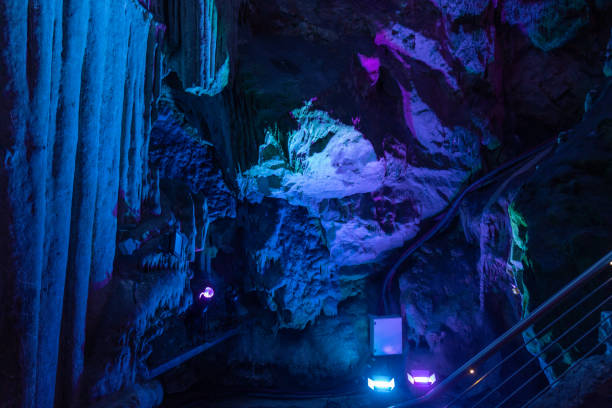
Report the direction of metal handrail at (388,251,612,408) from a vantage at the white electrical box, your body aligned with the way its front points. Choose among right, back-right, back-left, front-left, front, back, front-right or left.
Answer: front

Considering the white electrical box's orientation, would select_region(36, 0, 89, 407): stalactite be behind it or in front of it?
in front

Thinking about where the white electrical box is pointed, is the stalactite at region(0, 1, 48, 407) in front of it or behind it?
in front

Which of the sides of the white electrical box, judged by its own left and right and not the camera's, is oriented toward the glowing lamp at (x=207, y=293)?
right

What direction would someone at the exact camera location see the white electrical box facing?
facing the viewer

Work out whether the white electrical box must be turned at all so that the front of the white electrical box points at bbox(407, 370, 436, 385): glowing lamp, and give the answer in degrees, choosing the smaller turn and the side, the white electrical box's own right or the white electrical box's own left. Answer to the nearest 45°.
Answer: approximately 45° to the white electrical box's own left
